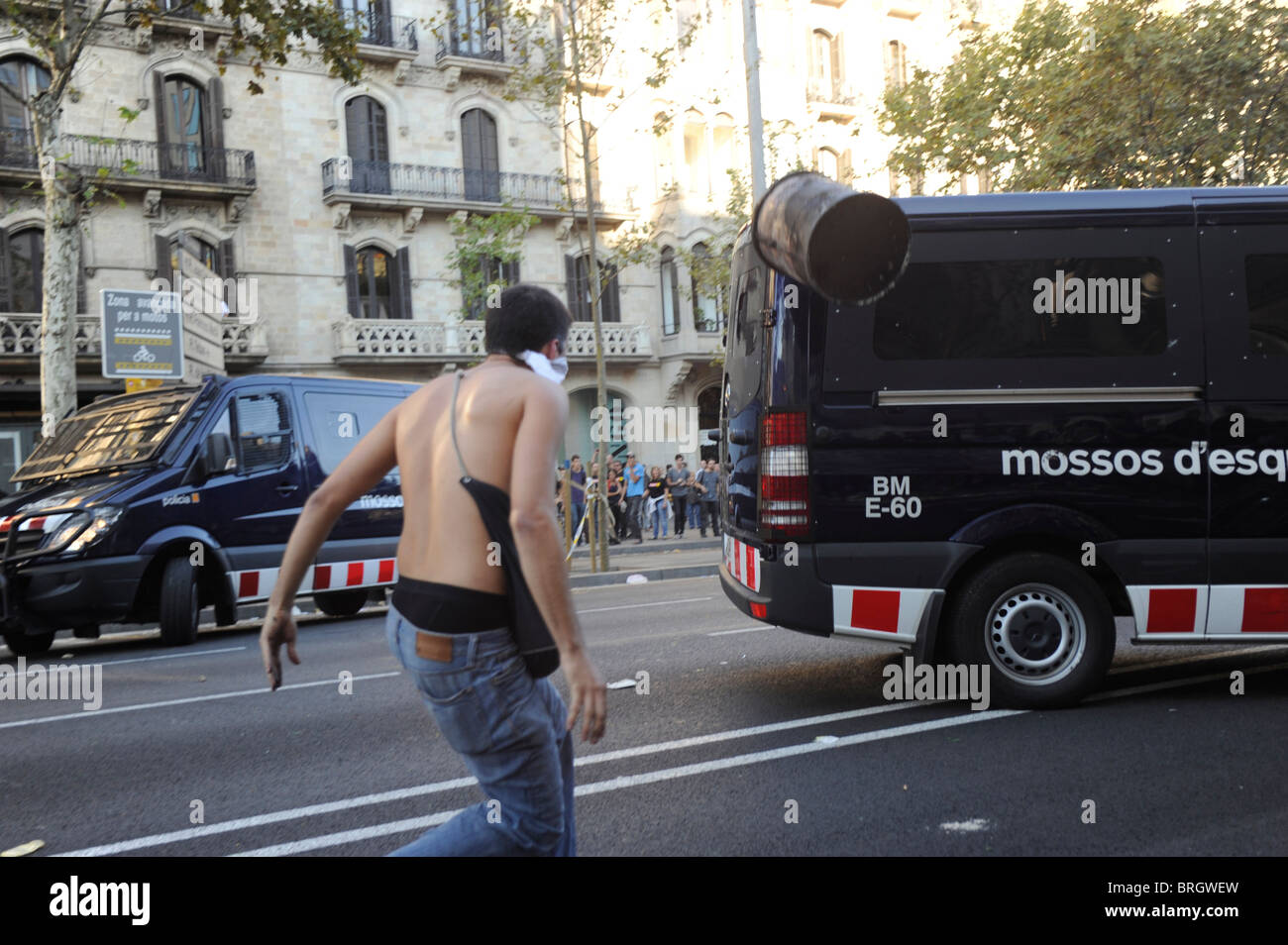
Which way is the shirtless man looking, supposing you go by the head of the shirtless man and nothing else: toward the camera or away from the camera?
away from the camera

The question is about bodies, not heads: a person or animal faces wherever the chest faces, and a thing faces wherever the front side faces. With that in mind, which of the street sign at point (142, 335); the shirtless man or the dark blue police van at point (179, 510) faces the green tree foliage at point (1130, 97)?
the shirtless man

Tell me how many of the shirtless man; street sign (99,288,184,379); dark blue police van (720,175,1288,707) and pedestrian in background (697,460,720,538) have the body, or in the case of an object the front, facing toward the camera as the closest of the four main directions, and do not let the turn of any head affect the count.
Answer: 2

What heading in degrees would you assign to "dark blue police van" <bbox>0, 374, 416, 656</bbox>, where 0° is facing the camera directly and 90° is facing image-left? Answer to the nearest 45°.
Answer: approximately 45°

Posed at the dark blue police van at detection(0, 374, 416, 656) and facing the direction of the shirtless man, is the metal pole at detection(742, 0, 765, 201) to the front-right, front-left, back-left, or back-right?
back-left

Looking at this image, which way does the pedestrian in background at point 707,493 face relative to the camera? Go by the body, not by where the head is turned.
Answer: toward the camera

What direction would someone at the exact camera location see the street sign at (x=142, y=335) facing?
facing the viewer

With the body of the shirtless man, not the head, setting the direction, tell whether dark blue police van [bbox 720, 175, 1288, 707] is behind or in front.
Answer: in front

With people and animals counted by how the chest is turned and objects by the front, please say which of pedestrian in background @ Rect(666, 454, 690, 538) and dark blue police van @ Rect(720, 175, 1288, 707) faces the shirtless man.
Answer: the pedestrian in background

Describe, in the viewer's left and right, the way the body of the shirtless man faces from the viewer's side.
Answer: facing away from the viewer and to the right of the viewer

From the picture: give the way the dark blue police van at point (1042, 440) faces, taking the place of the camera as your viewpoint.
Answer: facing to the right of the viewer

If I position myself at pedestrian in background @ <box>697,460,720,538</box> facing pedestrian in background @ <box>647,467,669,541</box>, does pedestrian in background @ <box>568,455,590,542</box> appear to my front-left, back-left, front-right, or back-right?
front-left
